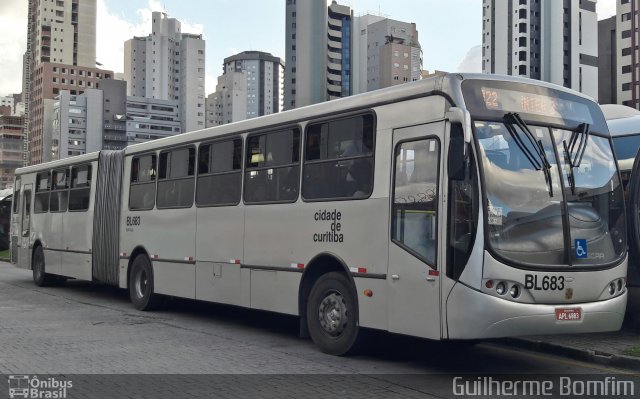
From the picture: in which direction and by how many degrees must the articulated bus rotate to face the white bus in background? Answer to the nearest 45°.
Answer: approximately 90° to its left

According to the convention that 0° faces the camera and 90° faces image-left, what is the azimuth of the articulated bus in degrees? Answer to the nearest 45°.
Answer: approximately 315°
